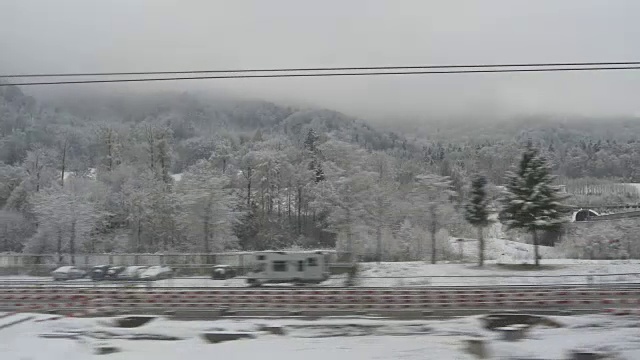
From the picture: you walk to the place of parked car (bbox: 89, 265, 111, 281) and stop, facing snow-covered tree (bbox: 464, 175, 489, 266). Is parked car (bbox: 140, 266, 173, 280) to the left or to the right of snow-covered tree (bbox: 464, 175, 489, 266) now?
right

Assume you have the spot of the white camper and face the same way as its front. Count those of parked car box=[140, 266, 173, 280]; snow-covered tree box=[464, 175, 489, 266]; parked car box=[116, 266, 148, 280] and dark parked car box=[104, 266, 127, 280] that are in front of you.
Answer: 3

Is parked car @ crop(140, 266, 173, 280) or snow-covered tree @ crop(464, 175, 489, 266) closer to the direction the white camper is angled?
the parked car

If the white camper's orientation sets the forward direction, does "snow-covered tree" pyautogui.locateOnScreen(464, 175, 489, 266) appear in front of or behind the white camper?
behind

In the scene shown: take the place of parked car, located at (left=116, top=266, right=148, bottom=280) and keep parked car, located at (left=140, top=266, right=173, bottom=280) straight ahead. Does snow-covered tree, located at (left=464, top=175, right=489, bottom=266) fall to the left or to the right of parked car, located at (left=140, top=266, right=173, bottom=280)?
left

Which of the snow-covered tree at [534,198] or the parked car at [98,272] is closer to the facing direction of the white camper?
the parked car

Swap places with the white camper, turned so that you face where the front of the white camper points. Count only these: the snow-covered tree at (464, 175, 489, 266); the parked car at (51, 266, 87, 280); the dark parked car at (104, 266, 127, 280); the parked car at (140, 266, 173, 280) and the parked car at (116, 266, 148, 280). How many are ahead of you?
4

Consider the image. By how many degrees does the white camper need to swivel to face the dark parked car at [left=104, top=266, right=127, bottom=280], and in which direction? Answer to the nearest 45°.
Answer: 0° — it already faces it

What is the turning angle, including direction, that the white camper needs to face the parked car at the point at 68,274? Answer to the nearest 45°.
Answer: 0° — it already faces it

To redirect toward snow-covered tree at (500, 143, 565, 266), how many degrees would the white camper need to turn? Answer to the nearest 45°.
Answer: approximately 135° to its right

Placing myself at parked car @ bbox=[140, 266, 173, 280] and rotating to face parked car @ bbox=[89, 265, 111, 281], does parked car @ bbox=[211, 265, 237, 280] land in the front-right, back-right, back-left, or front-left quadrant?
back-right

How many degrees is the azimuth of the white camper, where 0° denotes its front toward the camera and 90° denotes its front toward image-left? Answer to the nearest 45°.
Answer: approximately 90°
